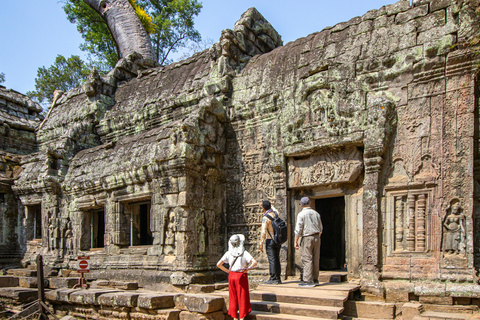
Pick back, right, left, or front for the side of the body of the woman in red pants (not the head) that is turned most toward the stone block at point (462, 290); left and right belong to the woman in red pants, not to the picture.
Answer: right

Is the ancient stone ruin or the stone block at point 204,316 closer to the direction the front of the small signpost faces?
the stone block

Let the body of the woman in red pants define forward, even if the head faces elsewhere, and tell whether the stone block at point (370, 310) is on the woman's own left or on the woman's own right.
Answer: on the woman's own right

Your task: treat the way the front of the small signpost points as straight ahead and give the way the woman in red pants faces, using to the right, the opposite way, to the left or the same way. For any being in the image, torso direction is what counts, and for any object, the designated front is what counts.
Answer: the opposite way

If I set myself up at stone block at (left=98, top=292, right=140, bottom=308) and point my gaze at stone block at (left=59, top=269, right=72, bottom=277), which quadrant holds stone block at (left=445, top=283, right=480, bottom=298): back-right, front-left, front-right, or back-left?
back-right

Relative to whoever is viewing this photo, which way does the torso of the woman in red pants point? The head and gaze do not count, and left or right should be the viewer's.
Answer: facing away from the viewer

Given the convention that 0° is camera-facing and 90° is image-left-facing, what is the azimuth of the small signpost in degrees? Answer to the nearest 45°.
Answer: approximately 0°

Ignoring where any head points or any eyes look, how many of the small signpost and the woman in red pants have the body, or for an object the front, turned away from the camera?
1

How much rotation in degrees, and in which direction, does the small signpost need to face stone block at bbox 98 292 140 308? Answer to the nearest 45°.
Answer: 0° — it already faces it

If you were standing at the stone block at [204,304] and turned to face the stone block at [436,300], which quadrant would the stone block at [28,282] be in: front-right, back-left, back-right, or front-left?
back-left
